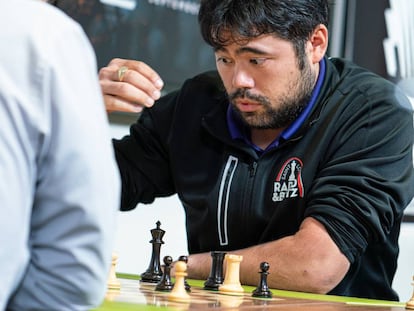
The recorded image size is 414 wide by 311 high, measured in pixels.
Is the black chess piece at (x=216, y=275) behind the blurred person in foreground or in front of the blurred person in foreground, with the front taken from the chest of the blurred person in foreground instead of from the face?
in front

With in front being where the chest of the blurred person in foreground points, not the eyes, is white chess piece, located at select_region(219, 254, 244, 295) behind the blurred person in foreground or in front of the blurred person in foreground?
in front

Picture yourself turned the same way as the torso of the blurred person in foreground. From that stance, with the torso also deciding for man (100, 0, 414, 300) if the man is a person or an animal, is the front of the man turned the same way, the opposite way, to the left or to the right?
the opposite way

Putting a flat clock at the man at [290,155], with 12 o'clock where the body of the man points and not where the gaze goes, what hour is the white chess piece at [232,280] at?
The white chess piece is roughly at 11 o'clock from the man.

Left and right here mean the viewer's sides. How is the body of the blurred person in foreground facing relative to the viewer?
facing away from the viewer and to the right of the viewer

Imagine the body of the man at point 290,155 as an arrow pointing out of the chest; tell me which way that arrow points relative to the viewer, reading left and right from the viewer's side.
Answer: facing the viewer and to the left of the viewer

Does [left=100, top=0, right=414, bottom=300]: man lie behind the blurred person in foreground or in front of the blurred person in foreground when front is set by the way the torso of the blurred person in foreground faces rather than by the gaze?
in front

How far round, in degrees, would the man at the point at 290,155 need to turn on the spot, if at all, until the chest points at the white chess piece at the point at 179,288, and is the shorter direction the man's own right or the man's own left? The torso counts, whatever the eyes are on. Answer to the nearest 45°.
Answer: approximately 45° to the man's own left

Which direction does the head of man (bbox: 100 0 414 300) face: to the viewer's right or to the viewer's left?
to the viewer's left

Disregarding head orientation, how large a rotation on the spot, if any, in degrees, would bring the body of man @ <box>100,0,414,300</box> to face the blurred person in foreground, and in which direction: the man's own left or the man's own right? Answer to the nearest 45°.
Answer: approximately 45° to the man's own left

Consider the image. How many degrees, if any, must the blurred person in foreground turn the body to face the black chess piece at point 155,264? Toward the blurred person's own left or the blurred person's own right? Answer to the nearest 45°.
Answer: approximately 45° to the blurred person's own left

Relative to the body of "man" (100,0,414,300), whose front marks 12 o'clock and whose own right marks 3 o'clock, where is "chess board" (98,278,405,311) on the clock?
The chess board is roughly at 11 o'clock from the man.
